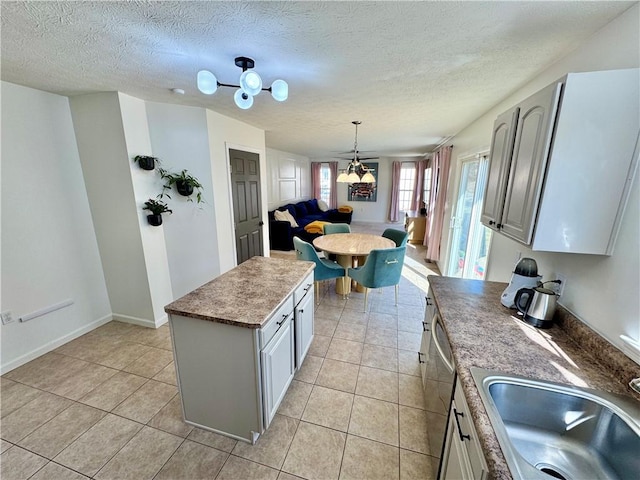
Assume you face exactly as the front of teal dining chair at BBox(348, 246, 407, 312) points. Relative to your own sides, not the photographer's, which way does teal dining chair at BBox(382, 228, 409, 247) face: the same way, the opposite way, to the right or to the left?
to the left

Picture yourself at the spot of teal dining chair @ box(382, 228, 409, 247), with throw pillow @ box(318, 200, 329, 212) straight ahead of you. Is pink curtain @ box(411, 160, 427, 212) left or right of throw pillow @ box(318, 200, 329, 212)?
right

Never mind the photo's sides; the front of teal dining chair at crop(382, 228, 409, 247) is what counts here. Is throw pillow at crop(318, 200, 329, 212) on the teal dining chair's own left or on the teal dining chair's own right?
on the teal dining chair's own right

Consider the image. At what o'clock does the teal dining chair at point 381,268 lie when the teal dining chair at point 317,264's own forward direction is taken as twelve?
the teal dining chair at point 381,268 is roughly at 2 o'clock from the teal dining chair at point 317,264.

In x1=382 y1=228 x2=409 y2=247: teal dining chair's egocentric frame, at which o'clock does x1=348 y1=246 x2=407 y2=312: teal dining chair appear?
x1=348 y1=246 x2=407 y2=312: teal dining chair is roughly at 11 o'clock from x1=382 y1=228 x2=409 y2=247: teal dining chair.

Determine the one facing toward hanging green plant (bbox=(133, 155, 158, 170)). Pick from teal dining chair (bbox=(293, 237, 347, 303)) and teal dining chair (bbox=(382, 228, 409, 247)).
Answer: teal dining chair (bbox=(382, 228, 409, 247))

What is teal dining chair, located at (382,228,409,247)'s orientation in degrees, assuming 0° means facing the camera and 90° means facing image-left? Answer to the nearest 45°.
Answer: approximately 45°

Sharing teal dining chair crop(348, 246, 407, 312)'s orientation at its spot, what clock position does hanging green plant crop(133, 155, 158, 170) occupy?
The hanging green plant is roughly at 10 o'clock from the teal dining chair.

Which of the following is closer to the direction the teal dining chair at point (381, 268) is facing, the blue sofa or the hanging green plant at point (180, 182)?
the blue sofa

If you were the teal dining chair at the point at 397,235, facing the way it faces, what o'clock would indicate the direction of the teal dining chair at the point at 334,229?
the teal dining chair at the point at 334,229 is roughly at 2 o'clock from the teal dining chair at the point at 397,235.

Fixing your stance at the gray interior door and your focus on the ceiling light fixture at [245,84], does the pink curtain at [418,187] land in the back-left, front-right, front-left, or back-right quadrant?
back-left

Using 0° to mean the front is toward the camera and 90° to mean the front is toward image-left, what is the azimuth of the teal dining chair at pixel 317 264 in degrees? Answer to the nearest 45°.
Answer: approximately 225°

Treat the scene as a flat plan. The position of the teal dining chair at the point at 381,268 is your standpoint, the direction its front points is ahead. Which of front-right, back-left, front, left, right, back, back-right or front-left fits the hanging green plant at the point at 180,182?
front-left

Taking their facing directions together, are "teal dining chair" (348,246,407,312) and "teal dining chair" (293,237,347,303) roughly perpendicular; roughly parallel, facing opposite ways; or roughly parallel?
roughly perpendicular

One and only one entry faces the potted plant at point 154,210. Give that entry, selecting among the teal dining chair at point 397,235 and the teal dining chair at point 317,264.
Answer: the teal dining chair at point 397,235

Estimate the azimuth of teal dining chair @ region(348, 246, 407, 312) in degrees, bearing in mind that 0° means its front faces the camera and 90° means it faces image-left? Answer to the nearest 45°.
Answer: approximately 135°

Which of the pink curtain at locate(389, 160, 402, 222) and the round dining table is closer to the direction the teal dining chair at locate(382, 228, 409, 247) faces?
the round dining table

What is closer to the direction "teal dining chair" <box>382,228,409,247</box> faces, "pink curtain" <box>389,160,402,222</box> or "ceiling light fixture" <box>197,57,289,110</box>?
the ceiling light fixture
